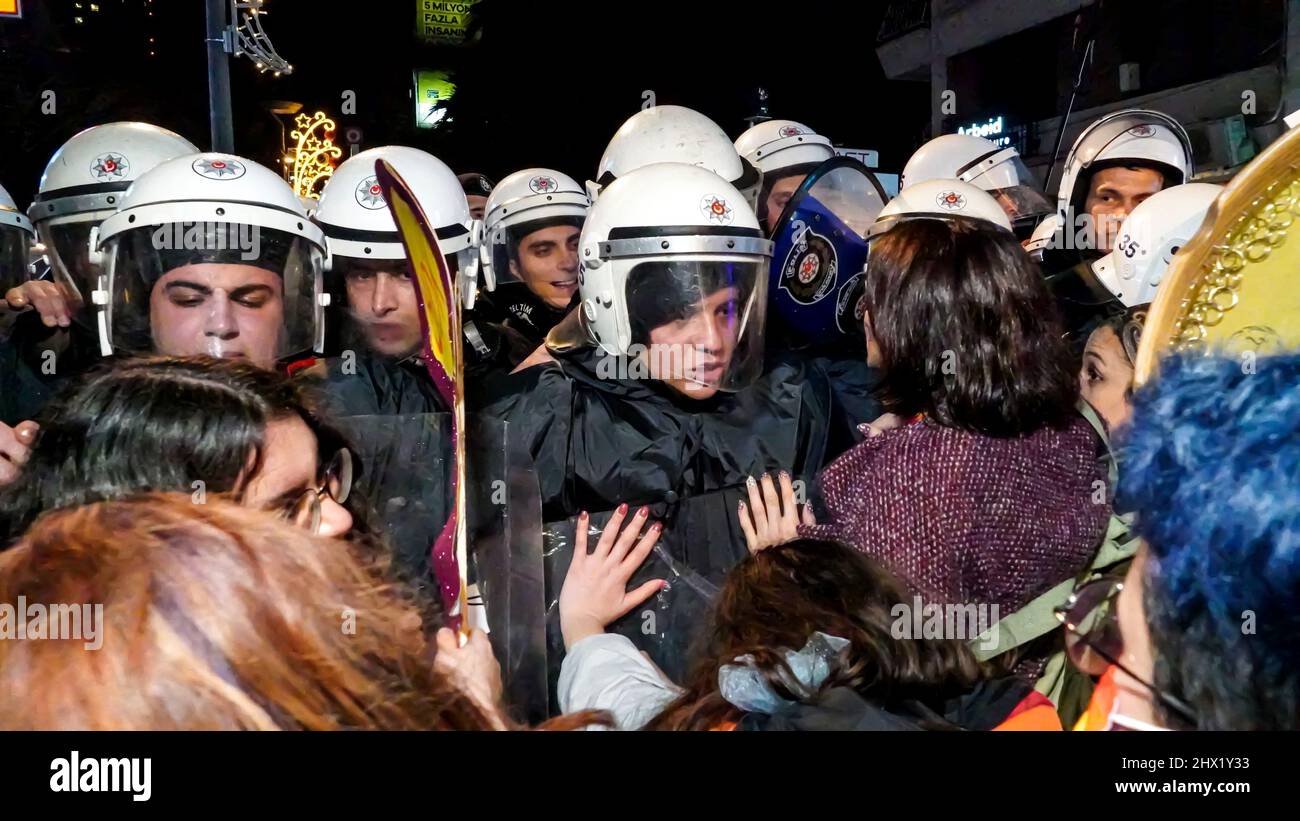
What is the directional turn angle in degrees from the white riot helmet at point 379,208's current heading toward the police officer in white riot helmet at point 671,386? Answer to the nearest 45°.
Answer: approximately 45° to its left

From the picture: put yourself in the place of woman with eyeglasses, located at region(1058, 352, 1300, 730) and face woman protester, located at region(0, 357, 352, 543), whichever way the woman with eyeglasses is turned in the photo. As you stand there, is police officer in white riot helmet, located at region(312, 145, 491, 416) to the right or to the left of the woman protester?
right

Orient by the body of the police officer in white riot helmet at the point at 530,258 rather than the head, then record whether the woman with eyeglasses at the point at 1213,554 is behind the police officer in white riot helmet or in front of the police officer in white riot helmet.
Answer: in front

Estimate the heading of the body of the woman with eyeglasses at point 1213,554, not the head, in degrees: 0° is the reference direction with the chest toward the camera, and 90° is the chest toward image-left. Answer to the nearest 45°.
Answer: approximately 135°

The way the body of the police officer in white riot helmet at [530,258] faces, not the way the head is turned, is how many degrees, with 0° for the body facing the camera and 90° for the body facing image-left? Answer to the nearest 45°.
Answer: approximately 315°

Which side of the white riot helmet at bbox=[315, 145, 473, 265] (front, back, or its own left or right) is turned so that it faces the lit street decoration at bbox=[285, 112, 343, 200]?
back

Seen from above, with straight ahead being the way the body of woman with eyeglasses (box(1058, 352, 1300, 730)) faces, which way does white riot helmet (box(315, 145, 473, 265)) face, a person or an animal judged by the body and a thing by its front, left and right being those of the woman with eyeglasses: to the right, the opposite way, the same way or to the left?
the opposite way

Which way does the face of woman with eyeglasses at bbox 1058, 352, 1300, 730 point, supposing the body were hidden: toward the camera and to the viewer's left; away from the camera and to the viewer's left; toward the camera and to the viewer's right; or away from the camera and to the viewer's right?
away from the camera and to the viewer's left

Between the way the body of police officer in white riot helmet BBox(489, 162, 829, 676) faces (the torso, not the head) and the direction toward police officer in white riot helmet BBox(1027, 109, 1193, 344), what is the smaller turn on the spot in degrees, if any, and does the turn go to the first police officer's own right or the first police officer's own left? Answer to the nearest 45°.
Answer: approximately 90° to the first police officer's own left

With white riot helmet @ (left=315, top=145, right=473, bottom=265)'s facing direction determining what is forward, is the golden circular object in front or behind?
in front

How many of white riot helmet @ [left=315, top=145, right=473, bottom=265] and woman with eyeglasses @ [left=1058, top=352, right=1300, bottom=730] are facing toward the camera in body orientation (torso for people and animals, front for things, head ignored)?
1

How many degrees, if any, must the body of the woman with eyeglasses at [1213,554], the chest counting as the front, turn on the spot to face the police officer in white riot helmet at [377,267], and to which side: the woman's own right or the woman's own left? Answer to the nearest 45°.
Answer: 0° — they already face them

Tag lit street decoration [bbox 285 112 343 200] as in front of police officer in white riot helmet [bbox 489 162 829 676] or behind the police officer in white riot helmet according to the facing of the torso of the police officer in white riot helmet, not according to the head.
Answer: behind

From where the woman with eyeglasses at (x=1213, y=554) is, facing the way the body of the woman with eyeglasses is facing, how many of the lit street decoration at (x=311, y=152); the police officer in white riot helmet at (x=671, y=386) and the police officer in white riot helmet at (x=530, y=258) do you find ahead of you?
3
